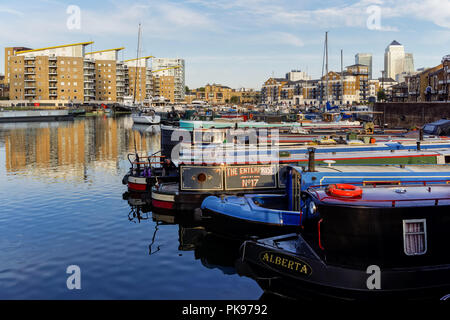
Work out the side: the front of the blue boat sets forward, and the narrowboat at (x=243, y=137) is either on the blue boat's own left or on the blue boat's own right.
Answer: on the blue boat's own right

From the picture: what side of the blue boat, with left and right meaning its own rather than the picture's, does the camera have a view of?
left

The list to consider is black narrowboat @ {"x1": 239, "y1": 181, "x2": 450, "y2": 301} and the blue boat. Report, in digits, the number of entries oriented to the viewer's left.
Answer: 2

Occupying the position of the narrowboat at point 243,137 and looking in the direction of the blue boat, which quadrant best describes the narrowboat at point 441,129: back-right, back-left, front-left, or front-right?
back-left

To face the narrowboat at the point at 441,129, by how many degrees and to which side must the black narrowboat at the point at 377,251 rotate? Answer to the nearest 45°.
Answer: approximately 90° to its right

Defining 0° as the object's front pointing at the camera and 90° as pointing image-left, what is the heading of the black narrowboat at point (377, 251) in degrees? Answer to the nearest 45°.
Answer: approximately 90°
